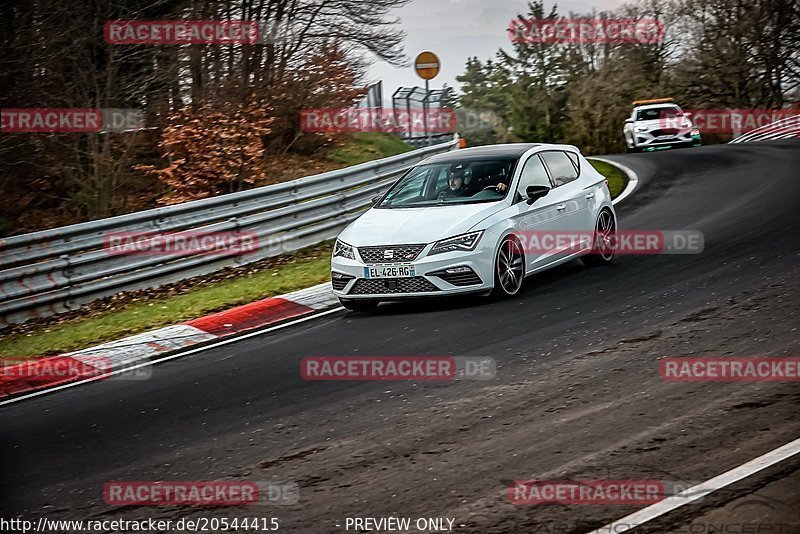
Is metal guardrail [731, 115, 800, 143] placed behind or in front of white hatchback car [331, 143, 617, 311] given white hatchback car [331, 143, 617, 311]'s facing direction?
behind

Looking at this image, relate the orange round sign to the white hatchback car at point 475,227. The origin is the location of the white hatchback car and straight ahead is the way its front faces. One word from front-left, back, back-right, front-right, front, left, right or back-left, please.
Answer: back-right

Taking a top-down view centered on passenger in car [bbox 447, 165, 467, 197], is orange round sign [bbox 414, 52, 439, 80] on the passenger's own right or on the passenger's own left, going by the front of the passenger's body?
on the passenger's own right

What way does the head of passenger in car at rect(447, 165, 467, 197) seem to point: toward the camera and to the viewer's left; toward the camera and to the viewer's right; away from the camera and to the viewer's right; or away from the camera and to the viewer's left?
toward the camera and to the viewer's left

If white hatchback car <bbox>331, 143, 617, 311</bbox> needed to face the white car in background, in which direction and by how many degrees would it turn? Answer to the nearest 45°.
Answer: approximately 135° to its right

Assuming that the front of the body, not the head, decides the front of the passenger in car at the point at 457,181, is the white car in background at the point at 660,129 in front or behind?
behind

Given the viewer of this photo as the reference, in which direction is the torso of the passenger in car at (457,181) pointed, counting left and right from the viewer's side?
facing the viewer and to the left of the viewer
